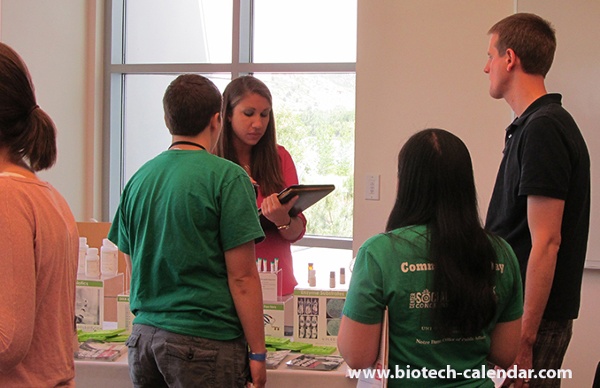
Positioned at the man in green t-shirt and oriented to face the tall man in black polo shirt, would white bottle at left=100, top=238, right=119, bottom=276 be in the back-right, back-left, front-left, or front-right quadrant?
back-left

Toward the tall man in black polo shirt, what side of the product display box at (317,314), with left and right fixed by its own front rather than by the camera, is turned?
left

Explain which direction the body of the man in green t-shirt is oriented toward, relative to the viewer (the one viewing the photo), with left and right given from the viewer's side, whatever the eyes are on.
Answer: facing away from the viewer and to the right of the viewer

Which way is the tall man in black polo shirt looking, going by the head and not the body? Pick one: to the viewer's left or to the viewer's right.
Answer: to the viewer's left

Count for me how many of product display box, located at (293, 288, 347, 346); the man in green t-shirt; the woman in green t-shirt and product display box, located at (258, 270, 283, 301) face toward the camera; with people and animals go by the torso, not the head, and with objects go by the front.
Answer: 2

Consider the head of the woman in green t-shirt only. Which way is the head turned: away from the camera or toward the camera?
away from the camera

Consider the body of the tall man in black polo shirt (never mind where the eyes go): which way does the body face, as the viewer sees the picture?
to the viewer's left

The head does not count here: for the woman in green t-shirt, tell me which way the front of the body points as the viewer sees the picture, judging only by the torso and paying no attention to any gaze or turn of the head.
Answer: away from the camera

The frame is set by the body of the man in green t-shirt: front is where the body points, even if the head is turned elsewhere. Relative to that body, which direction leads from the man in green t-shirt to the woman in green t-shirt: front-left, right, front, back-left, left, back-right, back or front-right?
right

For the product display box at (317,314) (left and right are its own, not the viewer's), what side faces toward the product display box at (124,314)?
right

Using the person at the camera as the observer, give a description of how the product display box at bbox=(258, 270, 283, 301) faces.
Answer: facing the viewer

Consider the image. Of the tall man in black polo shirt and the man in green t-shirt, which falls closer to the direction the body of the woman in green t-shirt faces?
the tall man in black polo shirt

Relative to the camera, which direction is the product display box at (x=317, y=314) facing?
toward the camera
